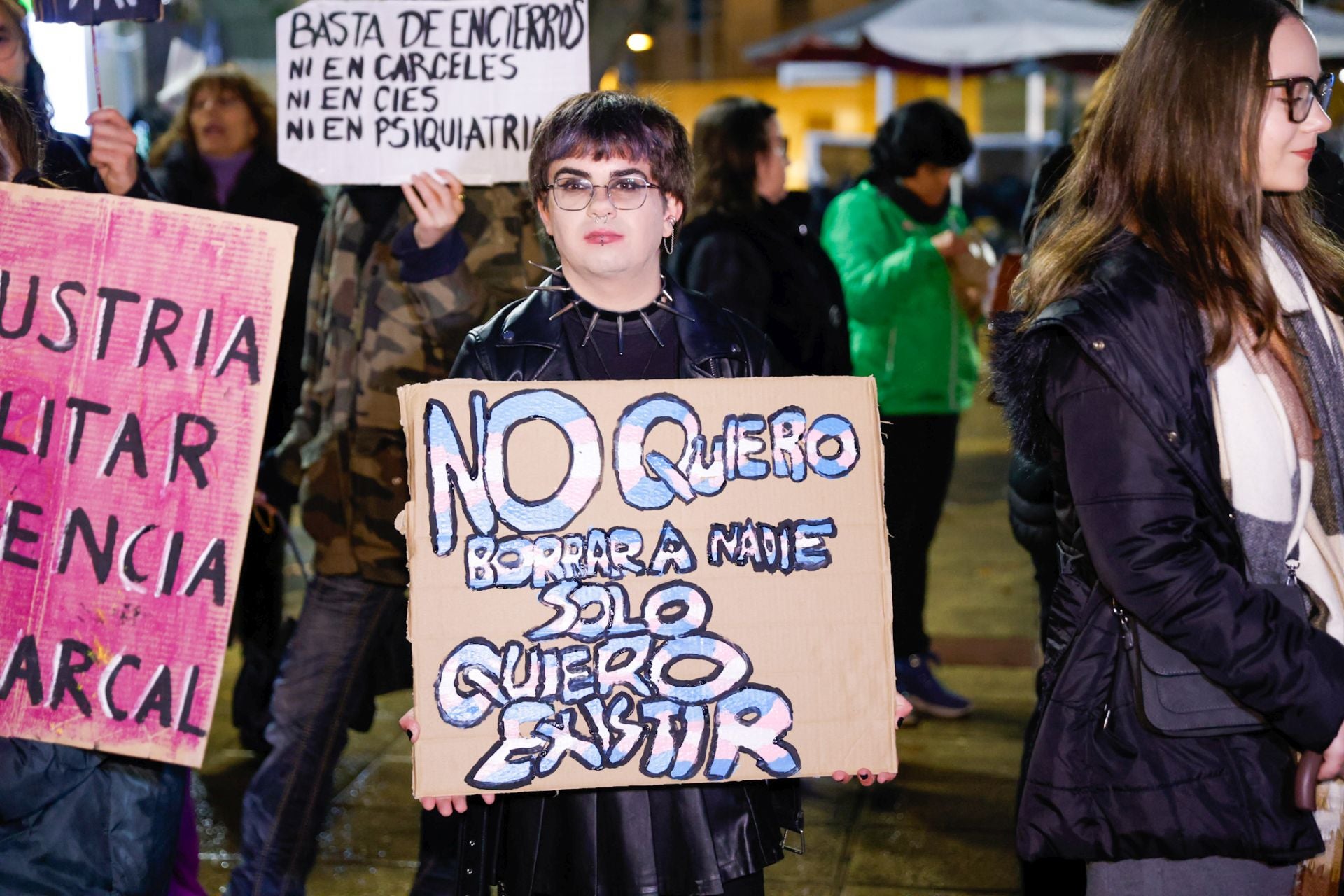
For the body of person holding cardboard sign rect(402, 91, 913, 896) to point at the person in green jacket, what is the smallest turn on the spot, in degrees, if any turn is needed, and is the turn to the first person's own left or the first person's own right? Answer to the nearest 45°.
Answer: approximately 180°

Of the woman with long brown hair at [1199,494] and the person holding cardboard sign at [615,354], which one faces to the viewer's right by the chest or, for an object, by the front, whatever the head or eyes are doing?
the woman with long brown hair

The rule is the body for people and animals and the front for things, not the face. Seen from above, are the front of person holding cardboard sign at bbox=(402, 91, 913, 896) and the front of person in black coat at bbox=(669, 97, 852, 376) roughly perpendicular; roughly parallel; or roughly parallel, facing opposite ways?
roughly perpendicular

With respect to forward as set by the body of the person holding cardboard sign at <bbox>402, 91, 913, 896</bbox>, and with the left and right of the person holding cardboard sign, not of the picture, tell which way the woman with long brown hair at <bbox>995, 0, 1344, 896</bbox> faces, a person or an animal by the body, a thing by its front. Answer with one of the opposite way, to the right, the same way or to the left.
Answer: to the left

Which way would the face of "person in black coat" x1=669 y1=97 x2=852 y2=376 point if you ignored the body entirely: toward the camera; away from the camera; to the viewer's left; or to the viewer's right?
to the viewer's right

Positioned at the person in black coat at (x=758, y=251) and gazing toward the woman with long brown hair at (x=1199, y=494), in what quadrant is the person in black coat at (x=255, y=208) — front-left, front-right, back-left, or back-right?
back-right

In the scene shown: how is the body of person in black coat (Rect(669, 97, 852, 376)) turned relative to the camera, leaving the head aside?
to the viewer's right

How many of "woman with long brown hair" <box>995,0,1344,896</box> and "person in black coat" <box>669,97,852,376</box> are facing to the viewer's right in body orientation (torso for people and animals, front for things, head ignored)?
2

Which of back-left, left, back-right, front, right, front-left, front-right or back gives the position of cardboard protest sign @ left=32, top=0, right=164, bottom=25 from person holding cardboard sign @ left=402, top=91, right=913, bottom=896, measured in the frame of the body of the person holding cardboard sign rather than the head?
back-right
